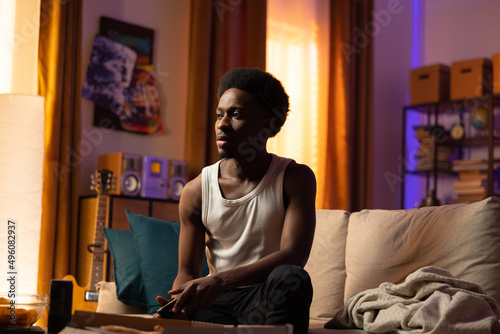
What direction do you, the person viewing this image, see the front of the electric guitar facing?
facing the viewer

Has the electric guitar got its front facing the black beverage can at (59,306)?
yes

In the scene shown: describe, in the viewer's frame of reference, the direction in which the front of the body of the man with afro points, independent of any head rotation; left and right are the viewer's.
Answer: facing the viewer and to the left of the viewer

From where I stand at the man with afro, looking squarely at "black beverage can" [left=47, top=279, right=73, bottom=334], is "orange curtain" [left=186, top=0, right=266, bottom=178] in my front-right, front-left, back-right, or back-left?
back-right

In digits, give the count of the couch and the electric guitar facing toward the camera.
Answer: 2

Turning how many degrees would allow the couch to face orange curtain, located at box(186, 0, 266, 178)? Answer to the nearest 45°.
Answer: approximately 135° to its right

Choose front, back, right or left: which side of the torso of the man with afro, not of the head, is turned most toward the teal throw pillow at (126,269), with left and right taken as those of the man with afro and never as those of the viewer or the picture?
right

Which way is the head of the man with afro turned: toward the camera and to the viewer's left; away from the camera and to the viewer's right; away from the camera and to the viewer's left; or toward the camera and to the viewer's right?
toward the camera and to the viewer's left

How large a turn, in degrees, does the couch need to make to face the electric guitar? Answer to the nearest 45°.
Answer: approximately 135° to its right

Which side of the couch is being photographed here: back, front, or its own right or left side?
front

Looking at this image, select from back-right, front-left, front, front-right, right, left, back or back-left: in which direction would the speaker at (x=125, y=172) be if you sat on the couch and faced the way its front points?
back-right
